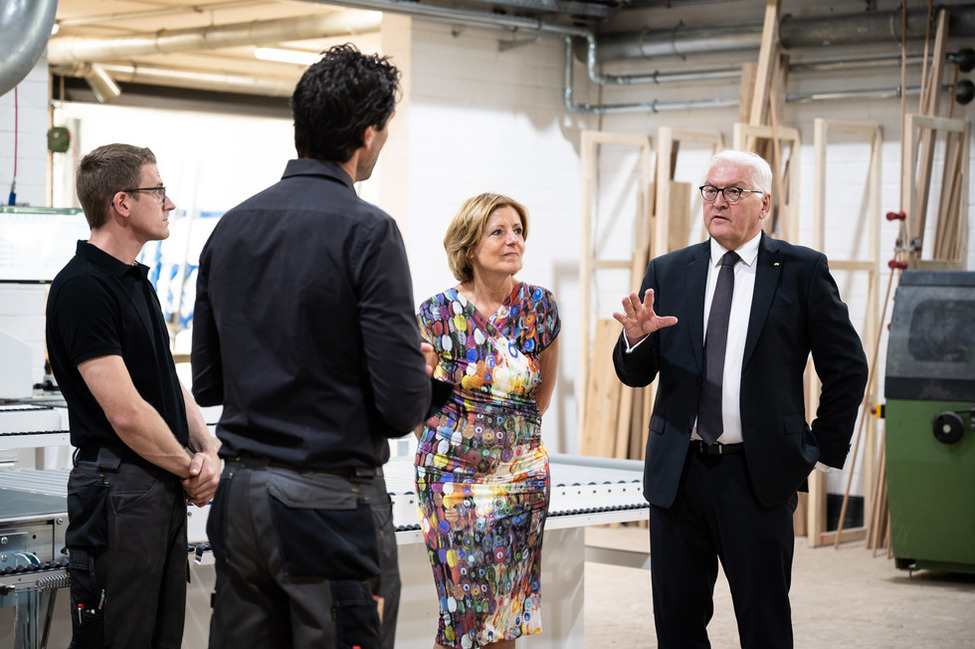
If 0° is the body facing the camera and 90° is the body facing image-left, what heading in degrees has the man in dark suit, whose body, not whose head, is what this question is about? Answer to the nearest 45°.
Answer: approximately 45°

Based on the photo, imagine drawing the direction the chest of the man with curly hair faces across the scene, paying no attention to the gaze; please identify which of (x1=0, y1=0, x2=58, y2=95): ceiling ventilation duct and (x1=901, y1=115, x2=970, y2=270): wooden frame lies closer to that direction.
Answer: the wooden frame

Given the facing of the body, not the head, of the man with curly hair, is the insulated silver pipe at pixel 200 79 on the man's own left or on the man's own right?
on the man's own left

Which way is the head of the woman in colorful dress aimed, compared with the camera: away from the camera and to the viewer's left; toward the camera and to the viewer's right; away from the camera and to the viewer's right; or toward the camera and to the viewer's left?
toward the camera and to the viewer's right

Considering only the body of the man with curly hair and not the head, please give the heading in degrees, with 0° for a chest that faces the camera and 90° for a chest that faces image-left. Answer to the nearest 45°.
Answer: approximately 225°

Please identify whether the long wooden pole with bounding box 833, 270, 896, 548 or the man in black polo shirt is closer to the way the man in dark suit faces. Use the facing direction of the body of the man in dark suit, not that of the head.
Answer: the man in black polo shirt

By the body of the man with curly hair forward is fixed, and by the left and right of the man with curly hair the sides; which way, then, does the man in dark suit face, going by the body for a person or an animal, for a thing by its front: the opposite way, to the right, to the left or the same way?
the opposite way

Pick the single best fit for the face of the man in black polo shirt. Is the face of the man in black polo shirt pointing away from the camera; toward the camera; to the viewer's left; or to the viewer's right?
to the viewer's right

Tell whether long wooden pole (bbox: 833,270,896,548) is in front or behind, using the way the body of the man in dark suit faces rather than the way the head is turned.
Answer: behind

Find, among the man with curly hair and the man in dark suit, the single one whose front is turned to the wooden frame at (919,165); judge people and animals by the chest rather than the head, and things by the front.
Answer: the man with curly hair

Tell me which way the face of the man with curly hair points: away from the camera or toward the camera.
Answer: away from the camera
